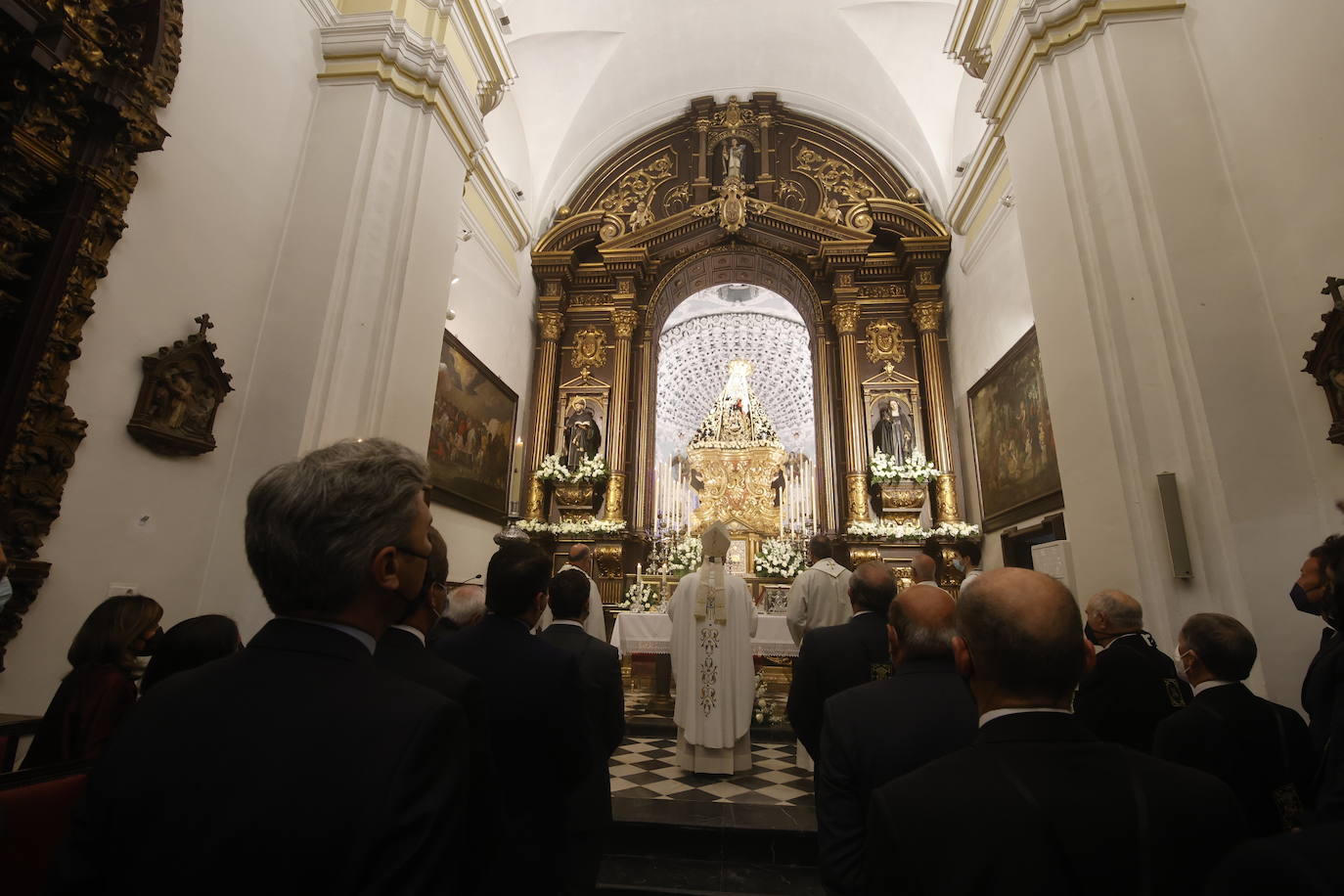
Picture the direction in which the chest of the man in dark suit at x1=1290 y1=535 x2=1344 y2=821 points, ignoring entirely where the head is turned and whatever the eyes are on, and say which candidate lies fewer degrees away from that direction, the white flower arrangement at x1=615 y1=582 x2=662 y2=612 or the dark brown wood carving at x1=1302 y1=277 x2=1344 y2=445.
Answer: the white flower arrangement

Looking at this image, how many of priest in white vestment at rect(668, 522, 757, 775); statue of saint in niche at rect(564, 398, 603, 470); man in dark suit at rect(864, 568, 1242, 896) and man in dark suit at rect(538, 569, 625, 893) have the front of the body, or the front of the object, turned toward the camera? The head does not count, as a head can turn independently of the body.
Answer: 1

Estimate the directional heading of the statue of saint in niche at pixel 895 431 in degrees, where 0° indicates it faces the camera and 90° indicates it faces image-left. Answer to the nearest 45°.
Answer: approximately 0°

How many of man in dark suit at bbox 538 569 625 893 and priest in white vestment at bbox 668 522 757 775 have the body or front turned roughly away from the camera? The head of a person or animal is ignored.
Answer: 2

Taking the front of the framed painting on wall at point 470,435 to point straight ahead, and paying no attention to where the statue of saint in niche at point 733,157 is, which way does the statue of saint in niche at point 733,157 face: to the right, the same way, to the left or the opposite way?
to the right

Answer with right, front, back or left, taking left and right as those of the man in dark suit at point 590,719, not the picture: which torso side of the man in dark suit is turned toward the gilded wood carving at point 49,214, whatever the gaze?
left

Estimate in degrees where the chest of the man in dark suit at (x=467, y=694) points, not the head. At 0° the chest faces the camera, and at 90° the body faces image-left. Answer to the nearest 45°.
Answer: approximately 225°

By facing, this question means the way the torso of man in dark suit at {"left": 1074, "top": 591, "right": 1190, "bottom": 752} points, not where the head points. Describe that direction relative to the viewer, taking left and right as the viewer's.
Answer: facing away from the viewer and to the left of the viewer

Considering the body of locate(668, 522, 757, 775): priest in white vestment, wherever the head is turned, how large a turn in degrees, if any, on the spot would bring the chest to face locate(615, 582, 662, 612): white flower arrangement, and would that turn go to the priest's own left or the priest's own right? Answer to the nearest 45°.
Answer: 0° — they already face it

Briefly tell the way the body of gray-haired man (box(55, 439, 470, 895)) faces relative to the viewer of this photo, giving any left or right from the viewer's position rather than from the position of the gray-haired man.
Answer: facing away from the viewer and to the right of the viewer

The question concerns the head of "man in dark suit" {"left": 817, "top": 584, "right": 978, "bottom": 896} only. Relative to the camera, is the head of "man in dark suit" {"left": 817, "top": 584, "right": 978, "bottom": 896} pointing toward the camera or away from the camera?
away from the camera

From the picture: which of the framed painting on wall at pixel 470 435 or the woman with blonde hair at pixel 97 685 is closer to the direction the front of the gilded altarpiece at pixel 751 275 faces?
the woman with blonde hair

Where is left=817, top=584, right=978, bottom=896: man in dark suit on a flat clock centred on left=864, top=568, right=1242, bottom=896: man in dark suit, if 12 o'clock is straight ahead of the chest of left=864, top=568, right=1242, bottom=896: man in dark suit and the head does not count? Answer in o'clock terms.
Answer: left=817, top=584, right=978, bottom=896: man in dark suit is roughly at 11 o'clock from left=864, top=568, right=1242, bottom=896: man in dark suit.

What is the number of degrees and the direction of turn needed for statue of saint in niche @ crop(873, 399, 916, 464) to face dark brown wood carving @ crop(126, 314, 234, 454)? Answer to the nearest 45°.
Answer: approximately 45° to its right

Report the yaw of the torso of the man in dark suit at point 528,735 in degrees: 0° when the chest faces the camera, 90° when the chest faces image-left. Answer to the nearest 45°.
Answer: approximately 180°

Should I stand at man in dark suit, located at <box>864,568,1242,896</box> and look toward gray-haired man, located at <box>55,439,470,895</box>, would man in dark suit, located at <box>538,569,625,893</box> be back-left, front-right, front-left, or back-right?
front-right

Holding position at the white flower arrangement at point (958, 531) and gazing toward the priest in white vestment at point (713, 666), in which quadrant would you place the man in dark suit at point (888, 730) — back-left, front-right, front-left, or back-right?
front-left

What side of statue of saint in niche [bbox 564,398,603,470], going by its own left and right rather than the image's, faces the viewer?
front
